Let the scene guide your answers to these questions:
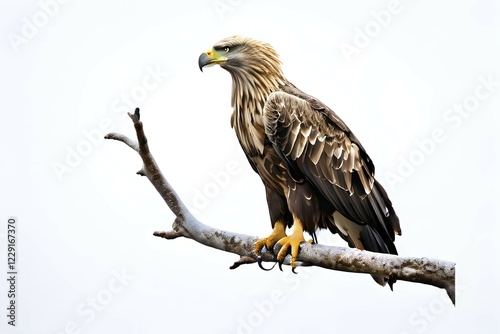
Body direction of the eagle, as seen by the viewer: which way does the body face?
to the viewer's left

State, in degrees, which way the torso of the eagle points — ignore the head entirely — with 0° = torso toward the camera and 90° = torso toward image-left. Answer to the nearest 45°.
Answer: approximately 90°
